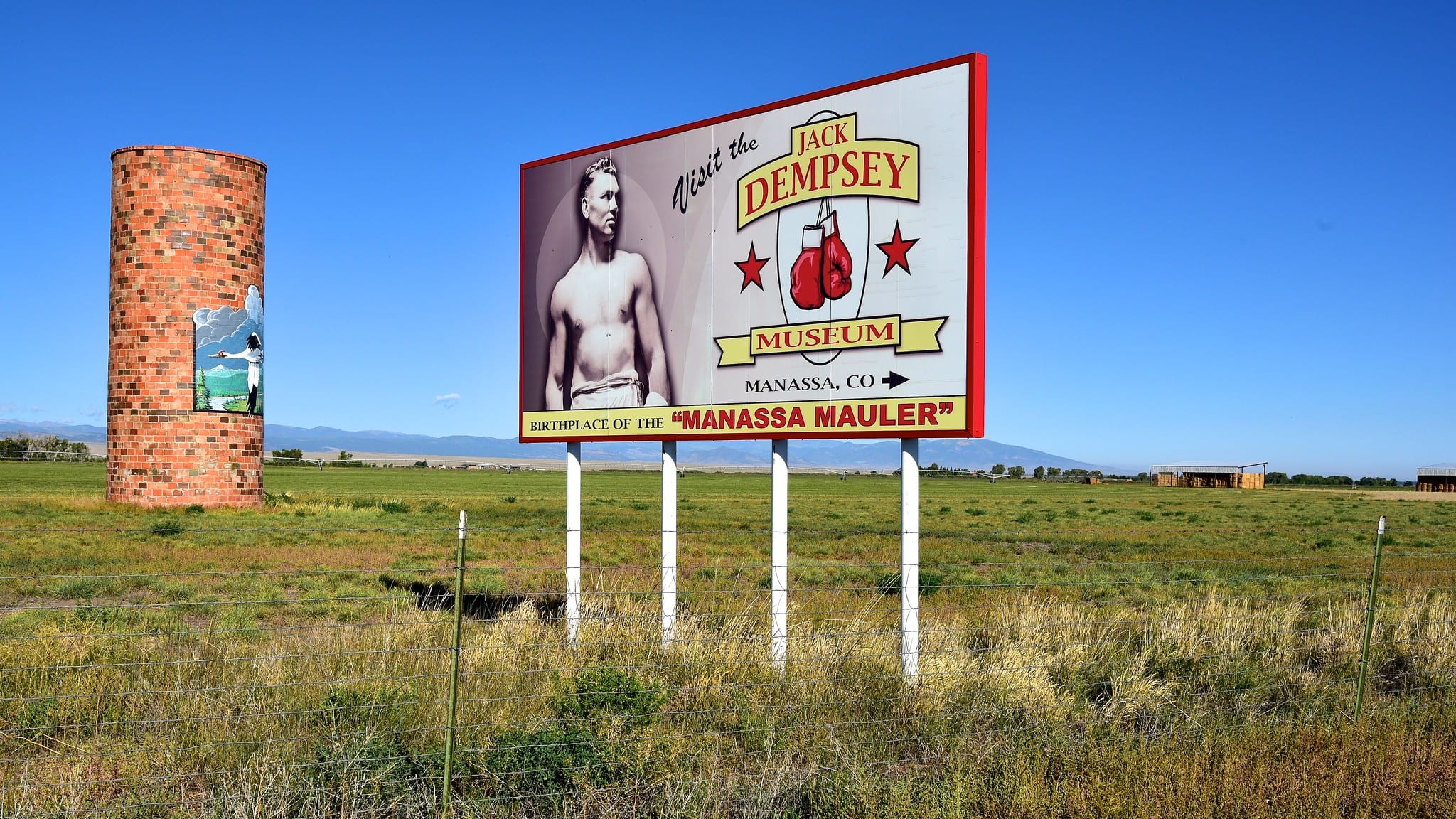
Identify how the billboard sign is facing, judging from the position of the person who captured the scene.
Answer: facing the viewer and to the left of the viewer

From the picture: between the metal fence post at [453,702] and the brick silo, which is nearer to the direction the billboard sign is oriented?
the metal fence post

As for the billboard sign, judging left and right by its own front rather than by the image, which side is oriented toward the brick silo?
right

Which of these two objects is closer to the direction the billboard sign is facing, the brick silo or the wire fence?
the wire fence

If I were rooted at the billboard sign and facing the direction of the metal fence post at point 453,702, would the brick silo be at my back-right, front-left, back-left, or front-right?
back-right

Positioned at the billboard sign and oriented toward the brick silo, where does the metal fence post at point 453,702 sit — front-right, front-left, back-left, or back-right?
back-left

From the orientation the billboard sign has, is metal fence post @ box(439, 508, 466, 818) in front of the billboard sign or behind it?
in front

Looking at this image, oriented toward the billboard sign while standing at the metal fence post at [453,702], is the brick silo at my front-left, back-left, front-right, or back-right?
front-left
